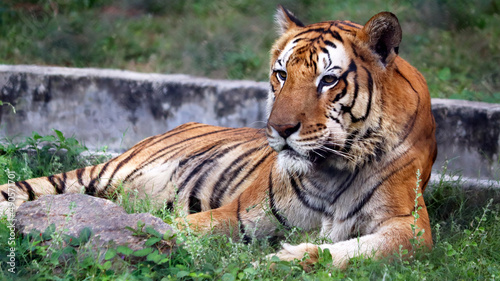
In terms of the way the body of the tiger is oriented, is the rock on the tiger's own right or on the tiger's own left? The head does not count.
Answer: on the tiger's own right

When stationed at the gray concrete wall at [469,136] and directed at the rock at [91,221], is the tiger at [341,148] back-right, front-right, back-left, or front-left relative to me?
front-left

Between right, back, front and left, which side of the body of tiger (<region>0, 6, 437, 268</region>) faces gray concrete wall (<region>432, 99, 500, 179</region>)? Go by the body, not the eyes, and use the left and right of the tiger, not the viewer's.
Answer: left

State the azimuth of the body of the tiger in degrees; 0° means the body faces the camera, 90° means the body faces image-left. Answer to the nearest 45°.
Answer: approximately 315°

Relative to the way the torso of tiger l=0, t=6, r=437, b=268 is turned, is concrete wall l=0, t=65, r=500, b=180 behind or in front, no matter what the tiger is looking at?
behind
